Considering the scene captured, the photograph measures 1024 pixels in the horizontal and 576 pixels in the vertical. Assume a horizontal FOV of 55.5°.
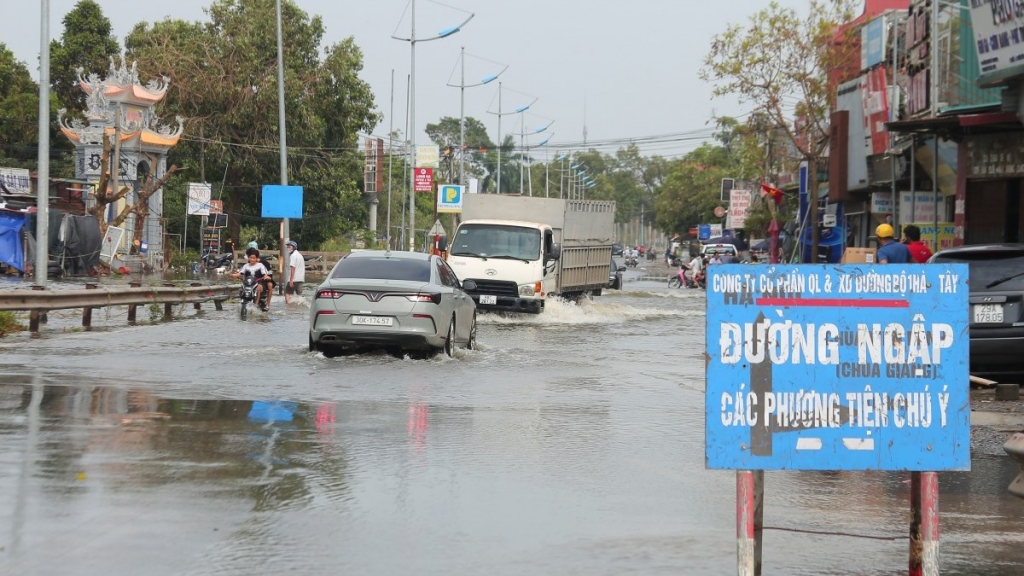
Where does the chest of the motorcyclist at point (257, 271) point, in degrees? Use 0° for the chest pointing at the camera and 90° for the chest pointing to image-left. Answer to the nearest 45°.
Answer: approximately 45°

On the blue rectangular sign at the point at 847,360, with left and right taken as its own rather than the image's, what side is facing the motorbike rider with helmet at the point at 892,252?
back

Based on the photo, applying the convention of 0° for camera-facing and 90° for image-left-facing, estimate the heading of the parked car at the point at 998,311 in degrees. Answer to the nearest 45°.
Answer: approximately 180°

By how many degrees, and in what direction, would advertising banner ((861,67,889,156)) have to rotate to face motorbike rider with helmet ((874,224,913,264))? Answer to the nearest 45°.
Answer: approximately 45° to its left

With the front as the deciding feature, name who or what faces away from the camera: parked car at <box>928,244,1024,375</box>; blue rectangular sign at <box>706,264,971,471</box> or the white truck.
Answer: the parked car

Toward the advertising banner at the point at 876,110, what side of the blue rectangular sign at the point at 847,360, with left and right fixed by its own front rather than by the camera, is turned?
back

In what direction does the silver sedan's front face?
away from the camera

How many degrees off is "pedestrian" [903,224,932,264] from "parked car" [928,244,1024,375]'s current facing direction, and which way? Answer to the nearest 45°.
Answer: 0° — it already faces them

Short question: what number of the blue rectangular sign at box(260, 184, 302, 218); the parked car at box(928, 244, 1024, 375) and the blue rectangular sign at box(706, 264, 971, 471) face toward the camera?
2

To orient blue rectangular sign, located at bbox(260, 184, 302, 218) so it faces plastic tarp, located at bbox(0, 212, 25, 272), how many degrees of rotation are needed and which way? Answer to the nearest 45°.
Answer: approximately 90° to its right

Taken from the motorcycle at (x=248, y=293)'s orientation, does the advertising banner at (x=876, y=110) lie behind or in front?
behind

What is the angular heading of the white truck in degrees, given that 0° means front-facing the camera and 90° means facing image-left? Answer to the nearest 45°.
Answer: approximately 45°
